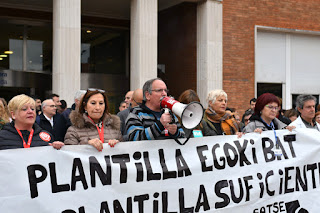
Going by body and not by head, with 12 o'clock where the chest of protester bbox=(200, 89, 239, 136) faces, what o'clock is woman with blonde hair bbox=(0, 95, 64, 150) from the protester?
The woman with blonde hair is roughly at 3 o'clock from the protester.

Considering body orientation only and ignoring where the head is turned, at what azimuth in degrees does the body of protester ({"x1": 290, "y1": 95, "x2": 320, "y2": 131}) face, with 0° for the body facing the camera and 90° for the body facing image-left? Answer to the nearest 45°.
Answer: approximately 315°

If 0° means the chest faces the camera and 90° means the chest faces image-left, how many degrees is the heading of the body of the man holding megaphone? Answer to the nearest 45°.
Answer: approximately 315°

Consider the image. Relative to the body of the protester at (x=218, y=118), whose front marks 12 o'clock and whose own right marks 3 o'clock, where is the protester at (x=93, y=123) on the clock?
the protester at (x=93, y=123) is roughly at 3 o'clock from the protester at (x=218, y=118).

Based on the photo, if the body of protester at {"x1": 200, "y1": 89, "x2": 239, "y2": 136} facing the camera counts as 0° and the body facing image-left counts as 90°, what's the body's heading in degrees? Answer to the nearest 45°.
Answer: approximately 315°

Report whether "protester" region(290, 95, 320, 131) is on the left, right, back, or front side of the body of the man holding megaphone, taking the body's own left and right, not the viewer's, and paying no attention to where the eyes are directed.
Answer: left

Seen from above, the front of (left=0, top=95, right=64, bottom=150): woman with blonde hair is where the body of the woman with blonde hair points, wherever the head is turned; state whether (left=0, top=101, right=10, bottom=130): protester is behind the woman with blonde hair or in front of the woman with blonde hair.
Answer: behind
